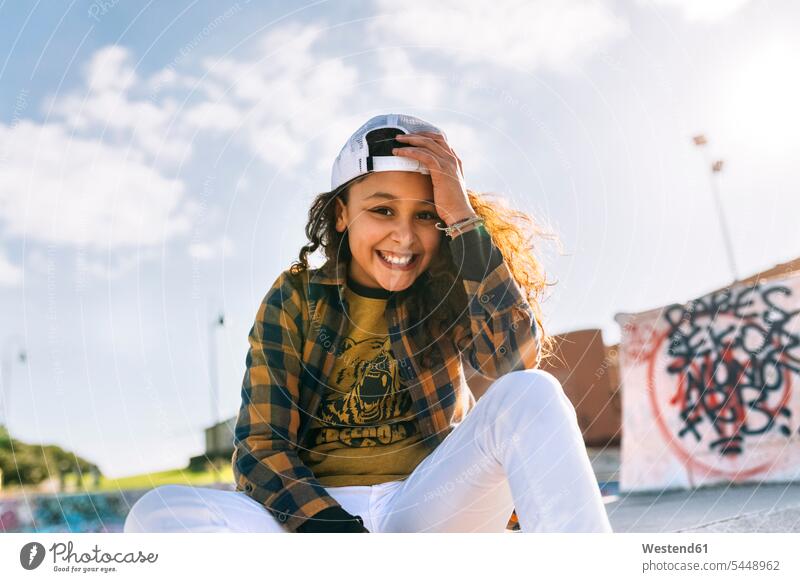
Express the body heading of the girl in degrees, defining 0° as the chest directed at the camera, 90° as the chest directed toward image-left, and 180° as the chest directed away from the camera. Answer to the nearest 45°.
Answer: approximately 0°

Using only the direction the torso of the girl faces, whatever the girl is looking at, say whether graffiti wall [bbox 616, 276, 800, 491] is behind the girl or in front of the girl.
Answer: behind
